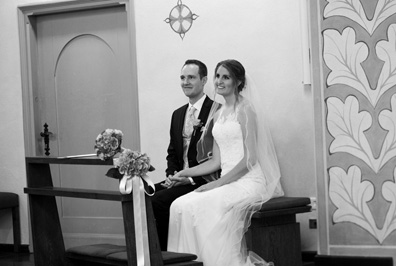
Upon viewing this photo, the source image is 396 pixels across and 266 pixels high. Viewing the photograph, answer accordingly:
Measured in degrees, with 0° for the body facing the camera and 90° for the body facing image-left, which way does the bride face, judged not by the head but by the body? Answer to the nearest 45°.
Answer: approximately 45°

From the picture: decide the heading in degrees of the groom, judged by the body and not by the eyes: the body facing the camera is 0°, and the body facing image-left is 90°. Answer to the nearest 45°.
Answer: approximately 45°

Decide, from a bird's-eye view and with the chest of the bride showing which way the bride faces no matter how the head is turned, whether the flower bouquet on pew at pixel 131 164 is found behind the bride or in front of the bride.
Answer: in front

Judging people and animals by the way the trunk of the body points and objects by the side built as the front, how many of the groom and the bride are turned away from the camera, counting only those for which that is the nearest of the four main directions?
0
